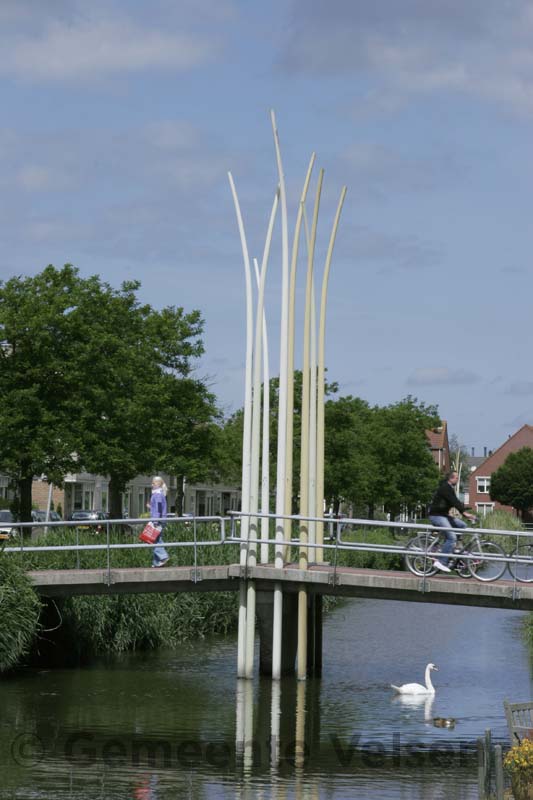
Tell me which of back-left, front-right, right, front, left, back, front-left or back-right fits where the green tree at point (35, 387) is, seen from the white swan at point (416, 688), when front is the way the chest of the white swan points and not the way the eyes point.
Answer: back-left

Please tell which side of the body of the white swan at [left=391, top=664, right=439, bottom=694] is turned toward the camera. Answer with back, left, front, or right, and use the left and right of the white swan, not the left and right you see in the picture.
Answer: right
